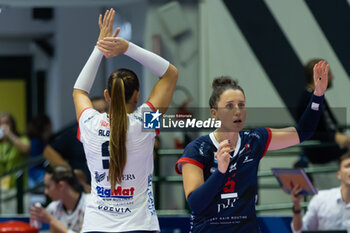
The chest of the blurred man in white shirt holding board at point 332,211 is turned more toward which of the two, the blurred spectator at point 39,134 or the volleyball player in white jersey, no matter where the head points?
the volleyball player in white jersey

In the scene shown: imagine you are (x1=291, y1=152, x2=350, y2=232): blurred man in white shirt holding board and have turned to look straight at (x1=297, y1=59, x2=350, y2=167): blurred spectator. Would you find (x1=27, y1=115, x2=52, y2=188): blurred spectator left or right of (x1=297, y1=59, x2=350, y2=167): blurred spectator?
left

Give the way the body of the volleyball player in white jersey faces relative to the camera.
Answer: away from the camera

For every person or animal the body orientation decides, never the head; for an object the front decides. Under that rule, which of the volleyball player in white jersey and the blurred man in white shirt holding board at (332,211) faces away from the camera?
the volleyball player in white jersey

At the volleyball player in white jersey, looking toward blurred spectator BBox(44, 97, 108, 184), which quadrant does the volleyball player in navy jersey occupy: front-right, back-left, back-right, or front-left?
back-right

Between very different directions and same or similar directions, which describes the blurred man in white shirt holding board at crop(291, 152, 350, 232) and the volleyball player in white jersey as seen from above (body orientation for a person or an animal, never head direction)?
very different directions

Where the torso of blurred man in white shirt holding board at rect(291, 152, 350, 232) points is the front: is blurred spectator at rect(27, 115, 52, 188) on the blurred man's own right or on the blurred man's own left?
on the blurred man's own right

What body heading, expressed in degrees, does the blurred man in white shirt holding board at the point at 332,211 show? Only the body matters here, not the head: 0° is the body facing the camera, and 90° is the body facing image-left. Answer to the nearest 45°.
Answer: approximately 0°

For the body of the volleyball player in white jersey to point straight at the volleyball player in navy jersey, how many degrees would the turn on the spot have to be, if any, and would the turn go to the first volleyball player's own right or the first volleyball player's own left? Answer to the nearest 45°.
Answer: approximately 90° to the first volleyball player's own right

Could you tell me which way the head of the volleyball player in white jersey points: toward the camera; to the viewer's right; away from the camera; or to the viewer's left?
away from the camera

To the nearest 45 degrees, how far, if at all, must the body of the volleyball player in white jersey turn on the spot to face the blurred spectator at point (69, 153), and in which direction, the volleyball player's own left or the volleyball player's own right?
0° — they already face them

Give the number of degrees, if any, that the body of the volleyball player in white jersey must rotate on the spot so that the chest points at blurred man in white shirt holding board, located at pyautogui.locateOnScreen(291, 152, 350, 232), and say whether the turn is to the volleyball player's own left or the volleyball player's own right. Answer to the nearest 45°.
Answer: approximately 45° to the volleyball player's own right
